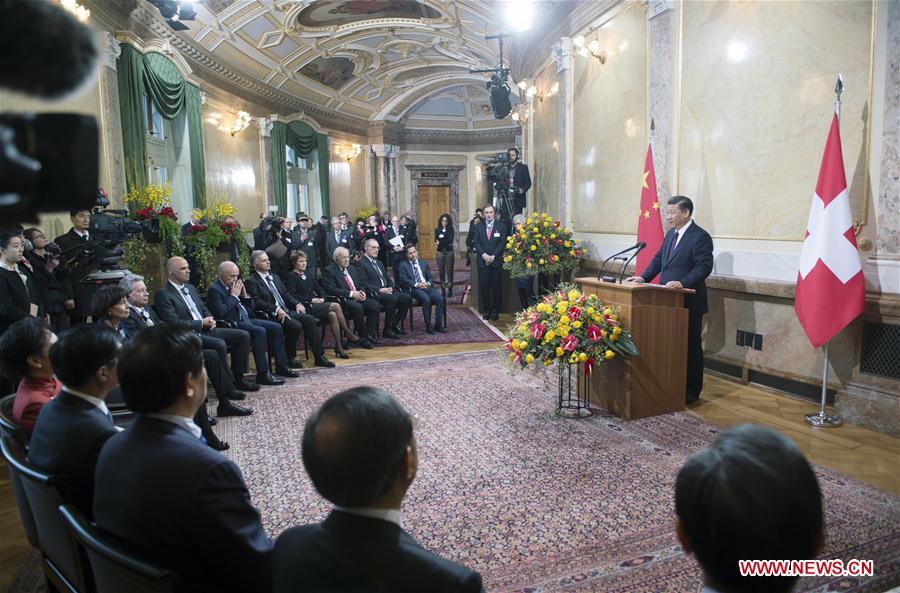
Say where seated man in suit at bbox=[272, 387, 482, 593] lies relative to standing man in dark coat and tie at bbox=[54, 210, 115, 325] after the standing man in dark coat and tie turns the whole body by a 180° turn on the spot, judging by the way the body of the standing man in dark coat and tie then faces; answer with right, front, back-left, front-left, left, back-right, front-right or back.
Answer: back-left

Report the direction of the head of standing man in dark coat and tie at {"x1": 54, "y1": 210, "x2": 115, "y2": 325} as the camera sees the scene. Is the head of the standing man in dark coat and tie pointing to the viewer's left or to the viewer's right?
to the viewer's right

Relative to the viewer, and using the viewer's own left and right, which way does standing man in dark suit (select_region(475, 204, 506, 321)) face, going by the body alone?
facing the viewer

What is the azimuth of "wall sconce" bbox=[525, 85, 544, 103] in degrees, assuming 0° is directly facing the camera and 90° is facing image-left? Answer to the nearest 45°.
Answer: approximately 45°

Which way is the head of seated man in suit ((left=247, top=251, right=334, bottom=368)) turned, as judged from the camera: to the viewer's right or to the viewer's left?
to the viewer's right

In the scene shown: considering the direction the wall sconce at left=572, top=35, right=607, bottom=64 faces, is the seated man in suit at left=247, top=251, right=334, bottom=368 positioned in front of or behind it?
in front

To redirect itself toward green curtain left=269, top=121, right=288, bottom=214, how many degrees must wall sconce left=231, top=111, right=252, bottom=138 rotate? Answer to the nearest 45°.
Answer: approximately 90° to its left

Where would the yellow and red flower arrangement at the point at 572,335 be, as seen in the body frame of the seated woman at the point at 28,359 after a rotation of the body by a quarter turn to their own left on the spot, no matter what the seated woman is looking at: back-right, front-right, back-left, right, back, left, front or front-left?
right

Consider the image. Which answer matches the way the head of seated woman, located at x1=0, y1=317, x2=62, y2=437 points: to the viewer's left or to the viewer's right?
to the viewer's right

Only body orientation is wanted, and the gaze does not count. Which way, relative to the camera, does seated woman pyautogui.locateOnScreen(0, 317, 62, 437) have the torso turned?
to the viewer's right

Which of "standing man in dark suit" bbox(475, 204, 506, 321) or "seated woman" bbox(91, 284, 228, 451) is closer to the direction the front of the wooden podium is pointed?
the seated woman

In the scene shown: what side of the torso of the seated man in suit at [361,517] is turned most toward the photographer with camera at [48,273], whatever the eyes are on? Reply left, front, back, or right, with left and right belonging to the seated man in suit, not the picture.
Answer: left

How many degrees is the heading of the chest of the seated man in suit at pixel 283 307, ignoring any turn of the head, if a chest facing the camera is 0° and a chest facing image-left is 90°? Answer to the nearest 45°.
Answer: approximately 315°

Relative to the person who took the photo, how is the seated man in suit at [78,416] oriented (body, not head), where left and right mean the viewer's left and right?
facing away from the viewer and to the right of the viewer

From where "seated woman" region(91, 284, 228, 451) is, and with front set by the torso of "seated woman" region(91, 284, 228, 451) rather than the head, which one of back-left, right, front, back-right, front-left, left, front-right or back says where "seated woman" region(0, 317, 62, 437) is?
right

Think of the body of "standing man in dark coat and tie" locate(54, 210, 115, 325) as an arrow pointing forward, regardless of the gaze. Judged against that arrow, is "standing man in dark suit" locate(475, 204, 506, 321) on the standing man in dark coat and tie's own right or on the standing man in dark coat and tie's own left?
on the standing man in dark coat and tie's own left

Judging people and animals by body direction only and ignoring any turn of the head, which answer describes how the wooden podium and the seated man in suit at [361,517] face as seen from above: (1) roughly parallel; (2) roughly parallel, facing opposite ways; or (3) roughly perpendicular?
roughly parallel, facing opposite ways
